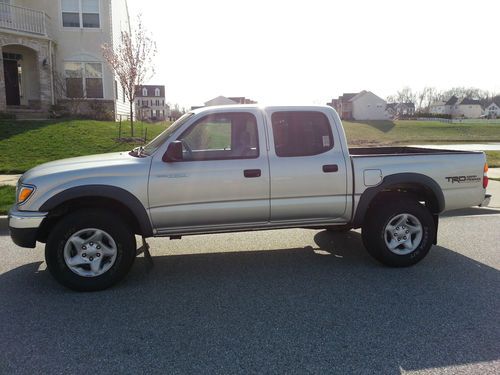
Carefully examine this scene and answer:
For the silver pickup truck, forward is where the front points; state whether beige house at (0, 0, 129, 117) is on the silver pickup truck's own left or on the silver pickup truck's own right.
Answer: on the silver pickup truck's own right

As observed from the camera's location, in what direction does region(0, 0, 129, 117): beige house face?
facing the viewer

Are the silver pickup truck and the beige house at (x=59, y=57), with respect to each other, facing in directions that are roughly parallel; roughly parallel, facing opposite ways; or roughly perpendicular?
roughly perpendicular

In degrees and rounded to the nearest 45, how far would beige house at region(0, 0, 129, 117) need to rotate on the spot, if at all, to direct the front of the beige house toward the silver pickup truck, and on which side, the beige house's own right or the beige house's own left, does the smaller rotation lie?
0° — it already faces it

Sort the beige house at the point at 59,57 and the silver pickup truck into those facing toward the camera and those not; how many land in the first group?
1

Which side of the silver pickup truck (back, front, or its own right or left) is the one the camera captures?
left

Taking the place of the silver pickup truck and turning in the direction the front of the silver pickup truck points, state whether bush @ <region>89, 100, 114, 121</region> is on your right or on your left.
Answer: on your right
